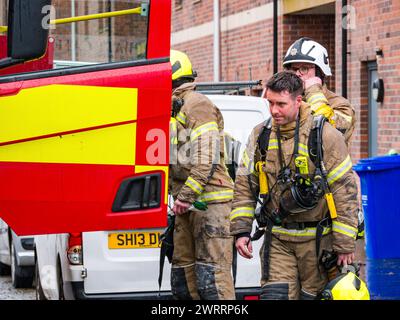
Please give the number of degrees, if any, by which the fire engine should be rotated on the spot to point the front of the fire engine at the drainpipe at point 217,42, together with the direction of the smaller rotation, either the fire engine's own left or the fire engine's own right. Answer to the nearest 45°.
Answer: approximately 135° to the fire engine's own right

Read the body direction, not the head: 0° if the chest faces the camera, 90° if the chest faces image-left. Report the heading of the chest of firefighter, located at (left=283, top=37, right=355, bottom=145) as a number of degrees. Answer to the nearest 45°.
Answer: approximately 45°

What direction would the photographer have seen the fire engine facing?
facing the viewer and to the left of the viewer

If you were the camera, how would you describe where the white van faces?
facing away from the viewer
